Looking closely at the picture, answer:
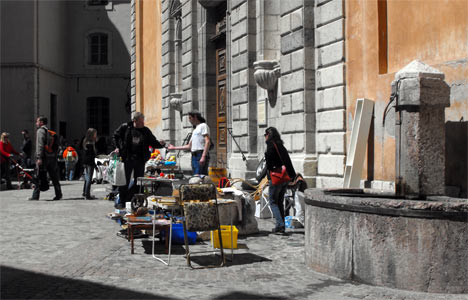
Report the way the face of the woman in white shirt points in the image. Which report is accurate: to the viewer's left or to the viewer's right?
to the viewer's left

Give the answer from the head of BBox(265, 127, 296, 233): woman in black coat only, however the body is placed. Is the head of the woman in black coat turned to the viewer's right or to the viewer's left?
to the viewer's left

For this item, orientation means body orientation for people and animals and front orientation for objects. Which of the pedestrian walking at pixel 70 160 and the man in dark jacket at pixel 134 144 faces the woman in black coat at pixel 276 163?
the man in dark jacket

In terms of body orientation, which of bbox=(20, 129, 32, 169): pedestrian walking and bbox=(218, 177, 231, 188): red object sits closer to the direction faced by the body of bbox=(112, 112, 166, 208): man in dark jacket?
the red object

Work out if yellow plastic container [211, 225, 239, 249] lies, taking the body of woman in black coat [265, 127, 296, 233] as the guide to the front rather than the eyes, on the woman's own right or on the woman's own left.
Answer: on the woman's own left

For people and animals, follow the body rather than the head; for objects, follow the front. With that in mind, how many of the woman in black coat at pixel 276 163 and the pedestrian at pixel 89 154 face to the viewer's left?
1

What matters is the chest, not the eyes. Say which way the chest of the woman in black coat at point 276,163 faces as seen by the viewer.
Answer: to the viewer's left

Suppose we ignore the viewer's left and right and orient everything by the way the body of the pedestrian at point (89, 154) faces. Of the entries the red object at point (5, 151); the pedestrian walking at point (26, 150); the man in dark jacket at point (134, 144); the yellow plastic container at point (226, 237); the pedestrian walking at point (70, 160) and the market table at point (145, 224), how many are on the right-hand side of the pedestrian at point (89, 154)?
3
